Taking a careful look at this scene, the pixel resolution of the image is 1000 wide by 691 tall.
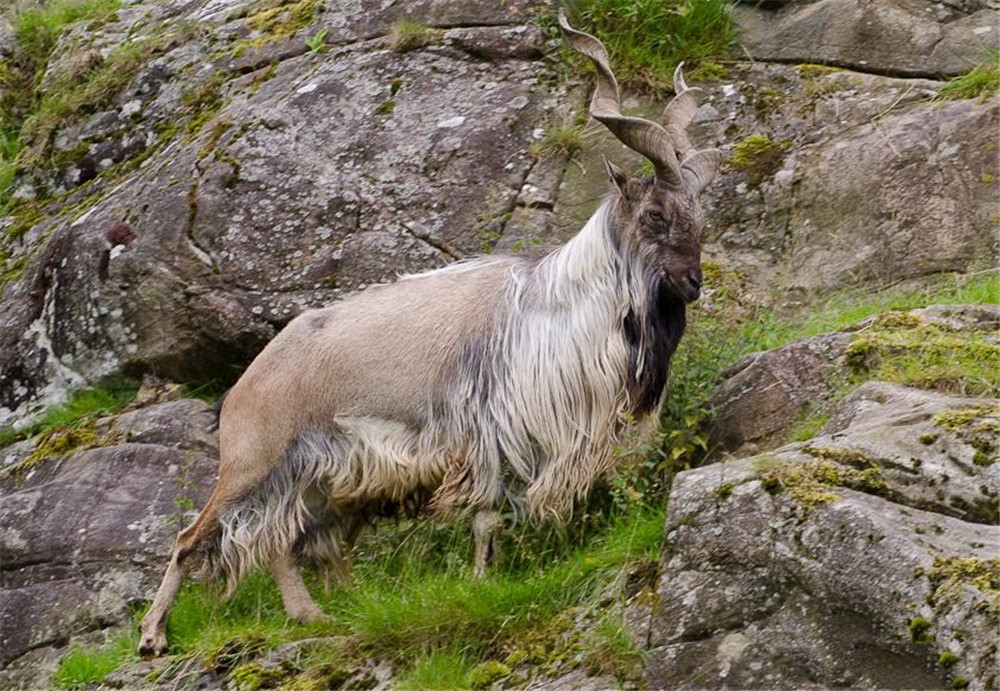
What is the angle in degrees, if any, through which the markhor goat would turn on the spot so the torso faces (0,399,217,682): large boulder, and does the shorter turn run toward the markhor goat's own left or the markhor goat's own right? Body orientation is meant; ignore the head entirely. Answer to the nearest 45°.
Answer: approximately 180°

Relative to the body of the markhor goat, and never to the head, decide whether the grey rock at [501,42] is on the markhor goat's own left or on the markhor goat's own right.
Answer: on the markhor goat's own left

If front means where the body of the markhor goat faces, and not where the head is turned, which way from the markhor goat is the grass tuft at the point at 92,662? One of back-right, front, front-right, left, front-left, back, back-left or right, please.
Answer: back

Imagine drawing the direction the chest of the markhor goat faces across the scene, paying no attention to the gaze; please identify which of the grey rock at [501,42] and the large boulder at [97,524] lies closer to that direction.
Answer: the grey rock

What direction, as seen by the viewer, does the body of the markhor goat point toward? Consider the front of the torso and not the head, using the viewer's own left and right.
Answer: facing to the right of the viewer

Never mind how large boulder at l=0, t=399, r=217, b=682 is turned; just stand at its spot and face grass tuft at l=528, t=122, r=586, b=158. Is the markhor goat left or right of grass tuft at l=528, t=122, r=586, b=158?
right

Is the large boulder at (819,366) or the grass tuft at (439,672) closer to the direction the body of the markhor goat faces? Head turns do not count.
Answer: the large boulder

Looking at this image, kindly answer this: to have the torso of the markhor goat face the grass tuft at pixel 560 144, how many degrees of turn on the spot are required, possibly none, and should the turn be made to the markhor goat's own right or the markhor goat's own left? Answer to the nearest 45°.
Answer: approximately 90° to the markhor goat's own left

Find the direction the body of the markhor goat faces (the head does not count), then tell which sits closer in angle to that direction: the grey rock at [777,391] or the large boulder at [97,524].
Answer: the grey rock
